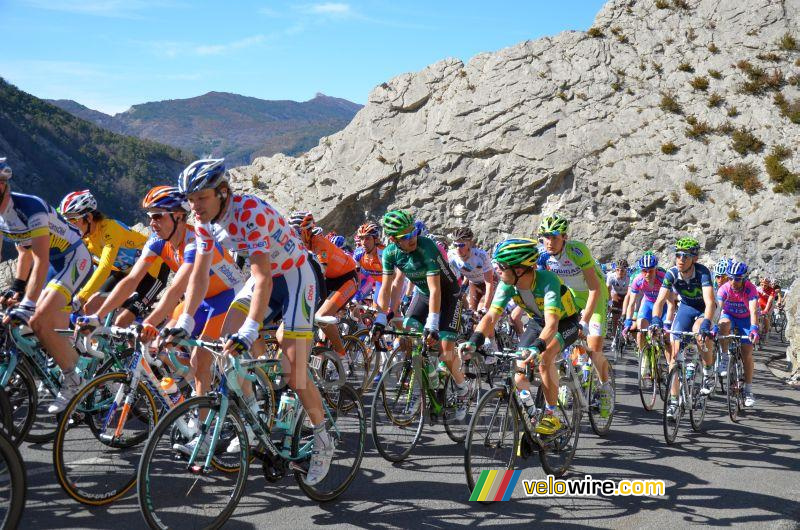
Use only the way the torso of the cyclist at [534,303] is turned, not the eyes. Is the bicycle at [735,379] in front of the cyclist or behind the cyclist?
behind

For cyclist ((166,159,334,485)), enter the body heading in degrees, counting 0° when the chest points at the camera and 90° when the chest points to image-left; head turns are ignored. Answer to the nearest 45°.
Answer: approximately 45°

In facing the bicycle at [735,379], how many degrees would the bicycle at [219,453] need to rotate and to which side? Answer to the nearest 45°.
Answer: approximately 180°

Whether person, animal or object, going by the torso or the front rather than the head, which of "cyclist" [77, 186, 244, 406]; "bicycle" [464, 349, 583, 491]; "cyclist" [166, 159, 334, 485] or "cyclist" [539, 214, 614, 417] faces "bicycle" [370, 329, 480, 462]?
"cyclist" [539, 214, 614, 417]

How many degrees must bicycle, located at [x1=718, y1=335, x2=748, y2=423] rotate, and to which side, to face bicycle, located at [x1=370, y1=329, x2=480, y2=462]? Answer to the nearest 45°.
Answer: approximately 45° to its right

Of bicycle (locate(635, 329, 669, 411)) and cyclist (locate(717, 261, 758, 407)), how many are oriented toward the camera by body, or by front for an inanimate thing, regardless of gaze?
2

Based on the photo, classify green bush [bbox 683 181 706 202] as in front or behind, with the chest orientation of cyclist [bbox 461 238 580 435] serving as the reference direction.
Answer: behind

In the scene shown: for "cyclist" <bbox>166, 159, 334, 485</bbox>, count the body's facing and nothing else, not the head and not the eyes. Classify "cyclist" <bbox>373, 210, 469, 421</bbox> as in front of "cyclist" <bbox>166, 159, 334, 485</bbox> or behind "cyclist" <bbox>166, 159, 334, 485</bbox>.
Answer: behind

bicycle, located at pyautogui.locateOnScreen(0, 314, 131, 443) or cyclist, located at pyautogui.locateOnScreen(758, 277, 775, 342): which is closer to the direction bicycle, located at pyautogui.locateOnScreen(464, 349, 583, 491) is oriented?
the bicycle

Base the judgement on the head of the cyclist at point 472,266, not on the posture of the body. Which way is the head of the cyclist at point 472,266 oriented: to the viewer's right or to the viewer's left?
to the viewer's left

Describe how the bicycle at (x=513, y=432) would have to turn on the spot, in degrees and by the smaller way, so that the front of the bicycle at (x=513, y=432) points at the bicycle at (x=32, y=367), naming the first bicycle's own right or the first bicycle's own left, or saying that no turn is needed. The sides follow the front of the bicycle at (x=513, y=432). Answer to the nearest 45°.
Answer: approximately 45° to the first bicycle's own right

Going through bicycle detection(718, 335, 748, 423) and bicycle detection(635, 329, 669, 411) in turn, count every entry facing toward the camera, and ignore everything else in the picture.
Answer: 2
